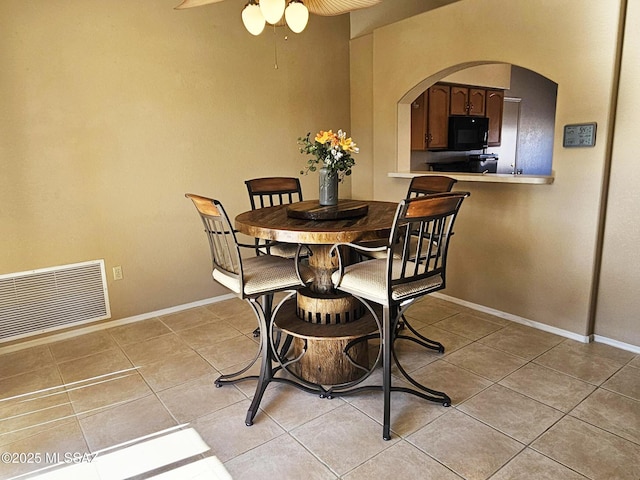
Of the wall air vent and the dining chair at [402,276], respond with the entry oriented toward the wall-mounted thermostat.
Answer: the wall air vent

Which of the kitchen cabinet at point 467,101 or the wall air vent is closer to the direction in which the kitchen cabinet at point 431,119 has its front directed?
the wall air vent

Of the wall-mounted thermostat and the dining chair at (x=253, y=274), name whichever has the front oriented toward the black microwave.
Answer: the dining chair

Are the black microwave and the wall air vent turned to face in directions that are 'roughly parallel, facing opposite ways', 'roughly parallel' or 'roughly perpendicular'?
roughly perpendicular

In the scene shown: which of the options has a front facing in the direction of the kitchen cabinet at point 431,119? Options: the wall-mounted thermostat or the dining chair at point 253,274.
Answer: the dining chair

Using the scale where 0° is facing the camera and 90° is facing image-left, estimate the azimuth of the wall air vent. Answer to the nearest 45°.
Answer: approximately 315°

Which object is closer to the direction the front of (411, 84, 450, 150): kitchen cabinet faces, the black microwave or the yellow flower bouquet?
the yellow flower bouquet

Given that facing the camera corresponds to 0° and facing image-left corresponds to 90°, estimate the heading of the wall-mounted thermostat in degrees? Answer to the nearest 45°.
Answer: approximately 0°

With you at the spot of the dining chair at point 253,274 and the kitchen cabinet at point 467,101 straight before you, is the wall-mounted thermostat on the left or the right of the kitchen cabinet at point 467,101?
right

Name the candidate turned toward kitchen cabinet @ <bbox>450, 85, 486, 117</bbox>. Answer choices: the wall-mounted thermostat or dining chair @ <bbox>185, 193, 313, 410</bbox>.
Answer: the dining chair

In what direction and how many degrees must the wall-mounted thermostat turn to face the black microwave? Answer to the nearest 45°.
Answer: approximately 135° to its right

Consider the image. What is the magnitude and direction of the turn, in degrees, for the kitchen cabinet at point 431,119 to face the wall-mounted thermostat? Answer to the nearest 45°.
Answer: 0° — it already faces it

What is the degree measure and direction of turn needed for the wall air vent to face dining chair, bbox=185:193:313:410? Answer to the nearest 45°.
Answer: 0° — it already faces it
